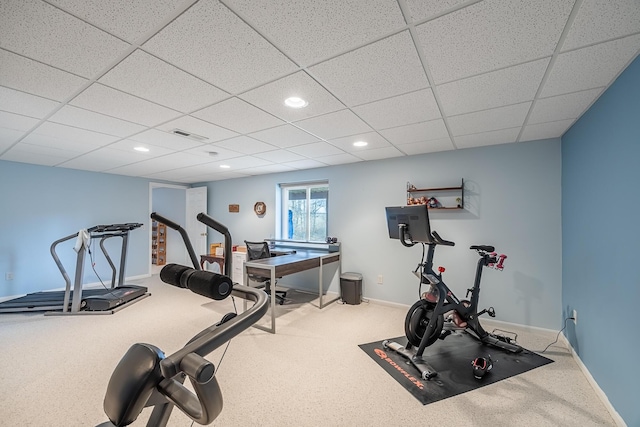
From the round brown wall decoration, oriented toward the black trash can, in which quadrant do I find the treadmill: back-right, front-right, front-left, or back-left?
back-right

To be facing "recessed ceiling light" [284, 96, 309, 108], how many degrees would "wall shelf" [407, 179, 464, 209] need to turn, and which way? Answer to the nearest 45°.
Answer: approximately 45° to its right

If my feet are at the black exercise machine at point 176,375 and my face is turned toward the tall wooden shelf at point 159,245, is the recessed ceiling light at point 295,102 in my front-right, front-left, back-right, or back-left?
front-right

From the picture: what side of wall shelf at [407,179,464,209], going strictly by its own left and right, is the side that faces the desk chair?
right

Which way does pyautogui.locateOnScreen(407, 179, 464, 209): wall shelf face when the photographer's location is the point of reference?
facing the viewer

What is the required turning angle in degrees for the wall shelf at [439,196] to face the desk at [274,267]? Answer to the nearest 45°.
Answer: approximately 45° to its right

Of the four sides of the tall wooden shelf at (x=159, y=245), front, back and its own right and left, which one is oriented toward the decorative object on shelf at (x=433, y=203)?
left

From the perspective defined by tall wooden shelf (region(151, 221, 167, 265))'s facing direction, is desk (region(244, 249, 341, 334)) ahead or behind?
ahead

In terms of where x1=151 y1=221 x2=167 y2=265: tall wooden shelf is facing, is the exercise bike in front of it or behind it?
in front

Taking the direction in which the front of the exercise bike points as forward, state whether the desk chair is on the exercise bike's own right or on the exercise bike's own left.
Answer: on the exercise bike's own right
